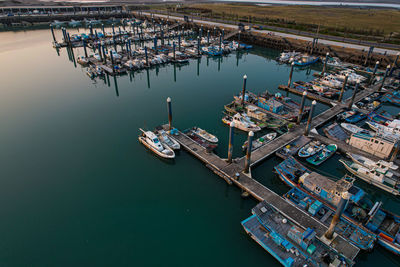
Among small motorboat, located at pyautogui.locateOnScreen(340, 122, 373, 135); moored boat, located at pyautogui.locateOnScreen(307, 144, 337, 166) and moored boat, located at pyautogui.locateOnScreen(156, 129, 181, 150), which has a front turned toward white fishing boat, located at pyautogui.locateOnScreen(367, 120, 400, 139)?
moored boat, located at pyautogui.locateOnScreen(307, 144, 337, 166)

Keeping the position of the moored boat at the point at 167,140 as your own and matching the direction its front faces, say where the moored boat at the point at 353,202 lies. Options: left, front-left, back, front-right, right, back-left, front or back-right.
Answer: back

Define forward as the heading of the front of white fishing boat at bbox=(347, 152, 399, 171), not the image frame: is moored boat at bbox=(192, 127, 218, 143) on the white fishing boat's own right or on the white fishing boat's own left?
on the white fishing boat's own left

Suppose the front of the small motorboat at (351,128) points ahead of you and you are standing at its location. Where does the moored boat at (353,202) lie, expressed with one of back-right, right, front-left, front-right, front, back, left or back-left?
back-left

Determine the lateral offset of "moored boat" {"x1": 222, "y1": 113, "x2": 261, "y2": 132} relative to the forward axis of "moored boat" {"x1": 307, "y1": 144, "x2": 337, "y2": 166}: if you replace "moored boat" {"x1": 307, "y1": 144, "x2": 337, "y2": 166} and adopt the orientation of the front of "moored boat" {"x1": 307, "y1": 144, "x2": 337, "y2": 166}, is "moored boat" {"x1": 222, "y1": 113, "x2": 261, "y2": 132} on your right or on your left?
on your left

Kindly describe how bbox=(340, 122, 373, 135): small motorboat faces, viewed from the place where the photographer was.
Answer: facing away from the viewer and to the left of the viewer

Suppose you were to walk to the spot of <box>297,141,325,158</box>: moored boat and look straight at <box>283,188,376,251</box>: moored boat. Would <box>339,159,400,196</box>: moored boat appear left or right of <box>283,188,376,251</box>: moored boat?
left
